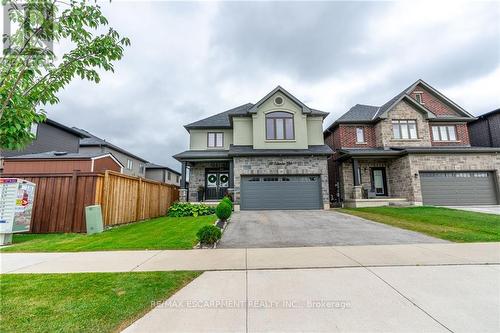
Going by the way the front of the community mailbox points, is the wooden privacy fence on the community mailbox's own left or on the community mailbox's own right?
on the community mailbox's own left

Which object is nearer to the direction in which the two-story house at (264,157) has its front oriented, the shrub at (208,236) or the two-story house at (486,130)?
the shrub

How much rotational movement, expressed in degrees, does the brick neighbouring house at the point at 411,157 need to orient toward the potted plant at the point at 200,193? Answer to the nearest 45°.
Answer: approximately 45° to its right

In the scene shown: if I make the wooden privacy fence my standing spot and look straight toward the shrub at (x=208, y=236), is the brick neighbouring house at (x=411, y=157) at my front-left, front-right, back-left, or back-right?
front-left

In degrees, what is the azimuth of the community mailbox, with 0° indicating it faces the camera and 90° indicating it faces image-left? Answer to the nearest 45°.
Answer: approximately 0°

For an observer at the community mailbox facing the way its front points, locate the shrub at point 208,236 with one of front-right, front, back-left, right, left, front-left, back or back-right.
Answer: front-left

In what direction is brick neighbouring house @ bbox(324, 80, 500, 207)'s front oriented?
toward the camera

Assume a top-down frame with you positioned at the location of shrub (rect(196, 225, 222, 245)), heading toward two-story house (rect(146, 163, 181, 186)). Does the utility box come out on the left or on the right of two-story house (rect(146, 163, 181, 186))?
left

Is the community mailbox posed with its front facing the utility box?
no

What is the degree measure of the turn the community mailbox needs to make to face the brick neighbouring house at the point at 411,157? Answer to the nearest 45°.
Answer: approximately 90° to its left

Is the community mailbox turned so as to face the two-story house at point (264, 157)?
no

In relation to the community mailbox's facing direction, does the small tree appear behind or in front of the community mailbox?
in front

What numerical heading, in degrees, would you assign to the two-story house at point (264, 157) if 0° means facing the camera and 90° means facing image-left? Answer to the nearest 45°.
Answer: approximately 0°

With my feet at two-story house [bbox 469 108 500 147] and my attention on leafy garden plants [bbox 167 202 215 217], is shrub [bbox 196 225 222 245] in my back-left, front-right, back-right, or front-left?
front-left

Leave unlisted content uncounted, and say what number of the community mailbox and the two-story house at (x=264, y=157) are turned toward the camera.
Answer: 2

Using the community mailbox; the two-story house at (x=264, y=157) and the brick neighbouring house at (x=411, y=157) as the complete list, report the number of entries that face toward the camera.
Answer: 3

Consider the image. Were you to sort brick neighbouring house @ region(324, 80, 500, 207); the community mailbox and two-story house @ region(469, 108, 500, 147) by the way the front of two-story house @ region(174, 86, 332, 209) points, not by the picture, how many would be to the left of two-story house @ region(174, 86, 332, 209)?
2
